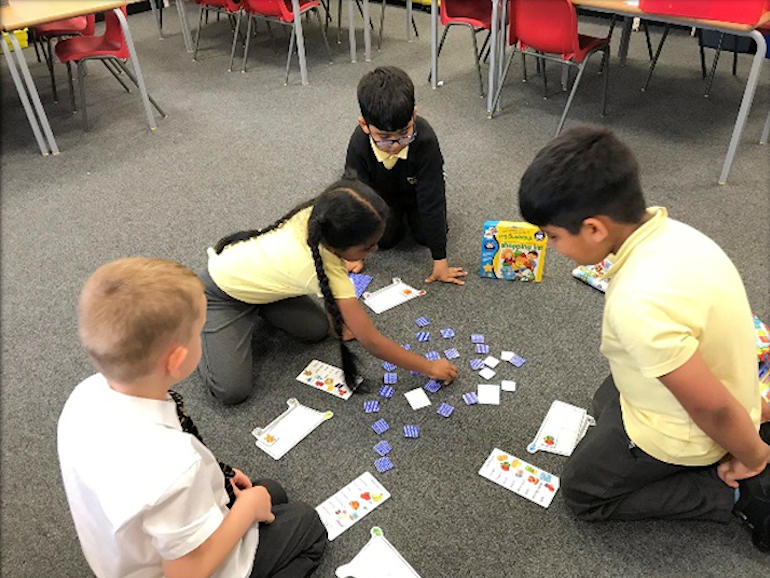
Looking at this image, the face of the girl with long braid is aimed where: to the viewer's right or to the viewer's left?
to the viewer's right

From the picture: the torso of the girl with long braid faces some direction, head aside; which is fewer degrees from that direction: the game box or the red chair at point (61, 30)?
the game box

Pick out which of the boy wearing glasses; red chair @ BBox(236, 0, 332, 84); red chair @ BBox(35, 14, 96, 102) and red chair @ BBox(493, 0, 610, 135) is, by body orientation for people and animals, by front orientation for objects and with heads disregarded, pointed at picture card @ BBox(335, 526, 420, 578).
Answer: the boy wearing glasses

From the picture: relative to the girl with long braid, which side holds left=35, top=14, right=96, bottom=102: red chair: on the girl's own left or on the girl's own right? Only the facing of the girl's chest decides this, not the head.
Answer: on the girl's own left

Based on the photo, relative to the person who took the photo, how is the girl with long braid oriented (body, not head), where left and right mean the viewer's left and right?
facing to the right of the viewer

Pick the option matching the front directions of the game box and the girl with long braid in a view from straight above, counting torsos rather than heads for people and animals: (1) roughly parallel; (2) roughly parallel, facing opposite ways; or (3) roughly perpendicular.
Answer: roughly perpendicular

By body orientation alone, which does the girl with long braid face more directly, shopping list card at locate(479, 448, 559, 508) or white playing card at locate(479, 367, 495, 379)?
the white playing card

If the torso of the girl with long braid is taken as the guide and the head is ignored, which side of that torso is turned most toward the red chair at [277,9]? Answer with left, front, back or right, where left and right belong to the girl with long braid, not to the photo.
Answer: left
